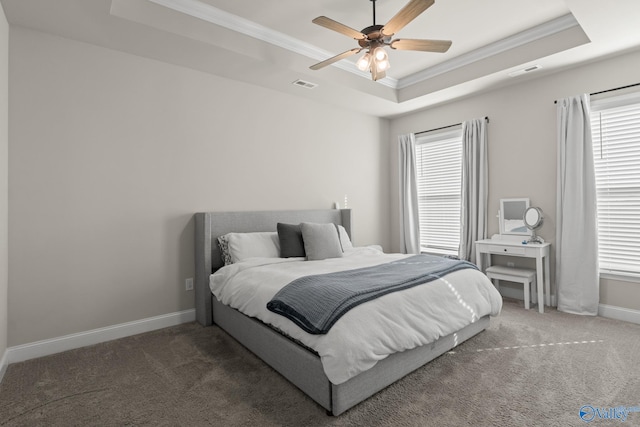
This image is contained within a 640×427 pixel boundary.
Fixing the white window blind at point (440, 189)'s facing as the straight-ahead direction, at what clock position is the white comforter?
The white comforter is roughly at 11 o'clock from the white window blind.

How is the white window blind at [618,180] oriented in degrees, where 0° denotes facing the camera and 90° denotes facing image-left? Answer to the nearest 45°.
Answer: approximately 45°

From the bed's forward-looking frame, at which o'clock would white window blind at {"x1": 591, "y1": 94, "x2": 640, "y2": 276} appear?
The white window blind is roughly at 10 o'clock from the bed.

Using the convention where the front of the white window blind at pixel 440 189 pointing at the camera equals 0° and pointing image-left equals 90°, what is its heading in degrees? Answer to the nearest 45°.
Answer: approximately 45°

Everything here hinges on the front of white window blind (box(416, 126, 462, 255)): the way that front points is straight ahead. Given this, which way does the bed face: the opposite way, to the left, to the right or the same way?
to the left

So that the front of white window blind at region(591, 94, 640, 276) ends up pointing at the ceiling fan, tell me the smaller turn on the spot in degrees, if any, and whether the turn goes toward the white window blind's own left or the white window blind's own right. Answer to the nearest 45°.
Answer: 0° — it already faces it

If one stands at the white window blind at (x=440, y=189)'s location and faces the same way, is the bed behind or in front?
in front

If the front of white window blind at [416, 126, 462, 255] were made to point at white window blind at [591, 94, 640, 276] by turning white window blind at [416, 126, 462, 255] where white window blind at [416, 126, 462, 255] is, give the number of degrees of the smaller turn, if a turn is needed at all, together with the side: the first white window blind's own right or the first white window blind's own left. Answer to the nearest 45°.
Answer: approximately 90° to the first white window blind's own left

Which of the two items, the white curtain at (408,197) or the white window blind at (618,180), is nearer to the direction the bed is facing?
the white window blind

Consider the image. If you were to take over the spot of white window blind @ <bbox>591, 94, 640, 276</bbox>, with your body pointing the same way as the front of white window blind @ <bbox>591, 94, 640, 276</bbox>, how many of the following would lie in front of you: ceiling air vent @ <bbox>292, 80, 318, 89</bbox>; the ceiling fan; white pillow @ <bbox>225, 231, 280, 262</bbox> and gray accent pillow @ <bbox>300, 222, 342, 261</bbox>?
4
